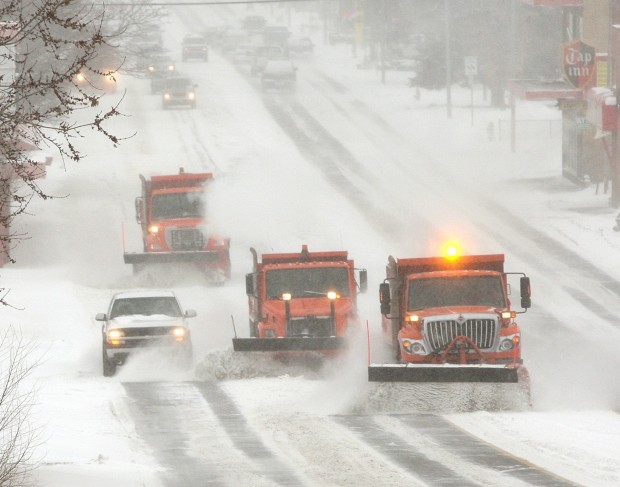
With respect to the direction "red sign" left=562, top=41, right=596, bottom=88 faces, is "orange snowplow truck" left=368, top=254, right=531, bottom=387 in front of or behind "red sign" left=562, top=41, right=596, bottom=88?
in front

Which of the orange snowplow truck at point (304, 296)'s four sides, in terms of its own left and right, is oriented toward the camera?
front

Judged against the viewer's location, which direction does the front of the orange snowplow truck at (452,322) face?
facing the viewer

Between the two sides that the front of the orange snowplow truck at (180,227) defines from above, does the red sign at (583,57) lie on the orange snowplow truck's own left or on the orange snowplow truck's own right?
on the orange snowplow truck's own left

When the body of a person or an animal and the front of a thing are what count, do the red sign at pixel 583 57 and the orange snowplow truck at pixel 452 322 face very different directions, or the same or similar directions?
same or similar directions

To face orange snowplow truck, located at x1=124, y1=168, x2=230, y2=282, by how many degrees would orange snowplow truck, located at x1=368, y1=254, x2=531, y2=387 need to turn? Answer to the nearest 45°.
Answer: approximately 135° to its right

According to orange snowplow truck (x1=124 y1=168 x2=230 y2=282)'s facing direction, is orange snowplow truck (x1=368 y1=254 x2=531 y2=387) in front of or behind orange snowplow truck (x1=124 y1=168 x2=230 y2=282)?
in front

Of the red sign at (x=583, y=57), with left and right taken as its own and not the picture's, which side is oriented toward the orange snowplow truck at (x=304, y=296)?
front

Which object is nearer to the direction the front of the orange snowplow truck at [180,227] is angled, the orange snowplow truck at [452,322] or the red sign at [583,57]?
the orange snowplow truck

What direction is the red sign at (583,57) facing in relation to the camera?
toward the camera

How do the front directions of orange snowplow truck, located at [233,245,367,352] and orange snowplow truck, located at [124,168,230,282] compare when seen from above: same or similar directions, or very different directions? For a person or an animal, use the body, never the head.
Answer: same or similar directions

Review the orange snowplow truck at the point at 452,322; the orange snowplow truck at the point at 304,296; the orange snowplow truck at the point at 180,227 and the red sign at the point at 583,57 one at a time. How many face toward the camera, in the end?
4

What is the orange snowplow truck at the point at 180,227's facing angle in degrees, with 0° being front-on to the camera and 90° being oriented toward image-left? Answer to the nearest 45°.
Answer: approximately 0°

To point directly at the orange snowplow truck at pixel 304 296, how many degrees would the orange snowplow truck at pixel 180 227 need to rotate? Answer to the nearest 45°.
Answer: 0° — it already faces it
